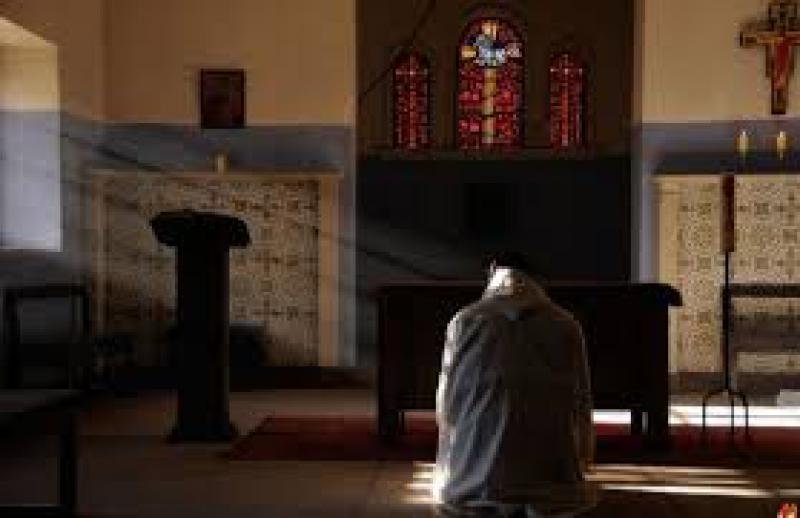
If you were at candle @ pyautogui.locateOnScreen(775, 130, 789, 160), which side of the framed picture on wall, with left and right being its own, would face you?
left

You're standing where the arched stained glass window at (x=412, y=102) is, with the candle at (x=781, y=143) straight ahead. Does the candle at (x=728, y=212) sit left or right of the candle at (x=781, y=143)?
right

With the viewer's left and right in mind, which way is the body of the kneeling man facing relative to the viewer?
facing away from the viewer

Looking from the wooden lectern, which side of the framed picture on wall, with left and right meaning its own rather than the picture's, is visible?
front

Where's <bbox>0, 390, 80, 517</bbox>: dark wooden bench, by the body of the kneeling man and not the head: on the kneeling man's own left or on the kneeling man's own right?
on the kneeling man's own left

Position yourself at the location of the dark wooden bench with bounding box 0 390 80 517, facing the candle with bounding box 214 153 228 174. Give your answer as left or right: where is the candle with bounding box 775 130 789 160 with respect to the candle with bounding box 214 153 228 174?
right

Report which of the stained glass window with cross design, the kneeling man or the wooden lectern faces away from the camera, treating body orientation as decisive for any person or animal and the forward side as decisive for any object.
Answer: the kneeling man

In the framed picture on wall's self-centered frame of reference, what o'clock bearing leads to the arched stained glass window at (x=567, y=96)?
The arched stained glass window is roughly at 9 o'clock from the framed picture on wall.
